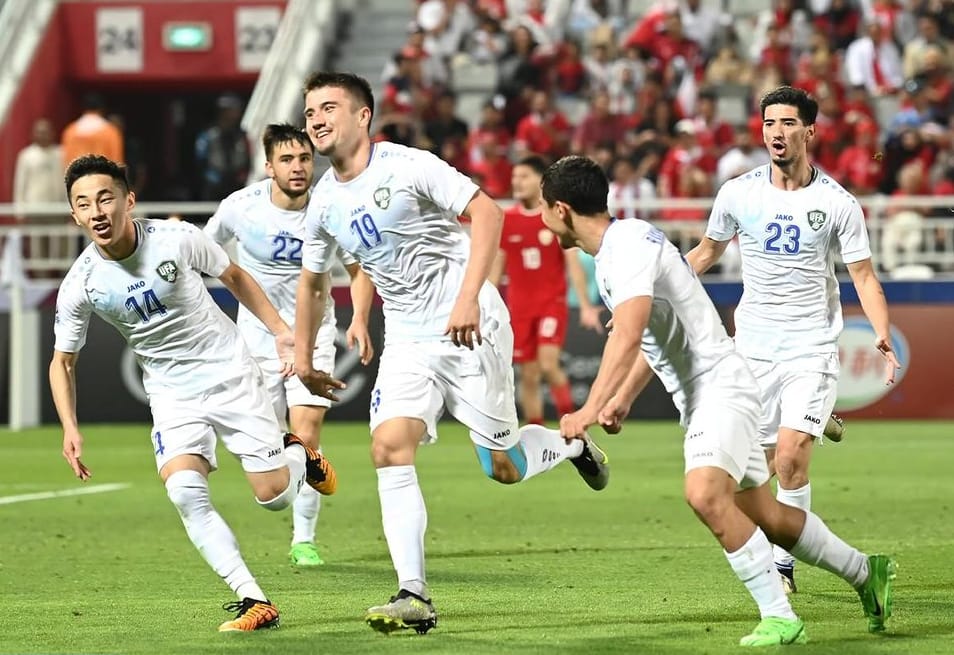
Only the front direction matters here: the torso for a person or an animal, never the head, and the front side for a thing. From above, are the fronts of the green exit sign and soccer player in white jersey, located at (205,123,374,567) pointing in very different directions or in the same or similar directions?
same or similar directions

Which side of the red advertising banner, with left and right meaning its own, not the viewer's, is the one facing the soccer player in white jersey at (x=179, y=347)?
front

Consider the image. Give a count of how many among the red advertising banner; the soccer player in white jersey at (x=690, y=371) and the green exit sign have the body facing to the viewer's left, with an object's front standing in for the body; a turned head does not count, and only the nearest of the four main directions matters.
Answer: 1

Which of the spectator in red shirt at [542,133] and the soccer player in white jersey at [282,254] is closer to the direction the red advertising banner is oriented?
the soccer player in white jersey

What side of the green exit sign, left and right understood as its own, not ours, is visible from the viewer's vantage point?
front

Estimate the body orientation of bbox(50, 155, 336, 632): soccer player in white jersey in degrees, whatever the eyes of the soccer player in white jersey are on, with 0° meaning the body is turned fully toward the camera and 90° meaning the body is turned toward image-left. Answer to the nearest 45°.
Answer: approximately 45°

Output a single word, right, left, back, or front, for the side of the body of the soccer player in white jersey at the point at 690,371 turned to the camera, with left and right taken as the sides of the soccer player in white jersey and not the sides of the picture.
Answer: left

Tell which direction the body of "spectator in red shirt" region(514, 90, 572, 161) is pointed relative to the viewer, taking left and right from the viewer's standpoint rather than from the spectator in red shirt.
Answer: facing the viewer

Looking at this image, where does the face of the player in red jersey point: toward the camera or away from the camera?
toward the camera

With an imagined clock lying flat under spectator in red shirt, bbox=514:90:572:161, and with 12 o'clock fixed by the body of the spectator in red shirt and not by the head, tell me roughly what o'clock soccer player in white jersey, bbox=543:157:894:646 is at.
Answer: The soccer player in white jersey is roughly at 12 o'clock from the spectator in red shirt.

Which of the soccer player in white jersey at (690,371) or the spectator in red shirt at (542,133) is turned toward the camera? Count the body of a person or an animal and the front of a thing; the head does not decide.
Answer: the spectator in red shirt

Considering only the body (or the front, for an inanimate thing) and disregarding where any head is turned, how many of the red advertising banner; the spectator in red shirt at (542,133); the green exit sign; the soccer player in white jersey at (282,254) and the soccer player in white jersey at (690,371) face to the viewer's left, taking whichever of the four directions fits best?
1

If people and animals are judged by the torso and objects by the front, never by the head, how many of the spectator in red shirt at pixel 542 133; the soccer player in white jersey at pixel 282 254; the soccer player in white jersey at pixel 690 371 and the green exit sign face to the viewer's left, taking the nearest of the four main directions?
1

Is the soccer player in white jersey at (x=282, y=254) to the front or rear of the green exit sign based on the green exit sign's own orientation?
to the front

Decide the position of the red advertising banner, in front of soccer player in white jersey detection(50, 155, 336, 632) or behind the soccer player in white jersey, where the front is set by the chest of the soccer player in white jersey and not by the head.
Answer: behind

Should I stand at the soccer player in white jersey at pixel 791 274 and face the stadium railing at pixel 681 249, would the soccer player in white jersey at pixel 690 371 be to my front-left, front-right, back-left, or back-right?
back-left

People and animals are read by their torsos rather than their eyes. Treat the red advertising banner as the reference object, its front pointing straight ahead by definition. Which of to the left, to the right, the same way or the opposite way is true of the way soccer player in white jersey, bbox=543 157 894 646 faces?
to the right

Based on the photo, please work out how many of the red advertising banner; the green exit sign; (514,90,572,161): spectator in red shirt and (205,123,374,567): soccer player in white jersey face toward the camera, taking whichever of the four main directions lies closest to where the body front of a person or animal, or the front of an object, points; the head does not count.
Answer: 4

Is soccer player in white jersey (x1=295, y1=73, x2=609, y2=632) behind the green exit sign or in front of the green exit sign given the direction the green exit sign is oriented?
in front
